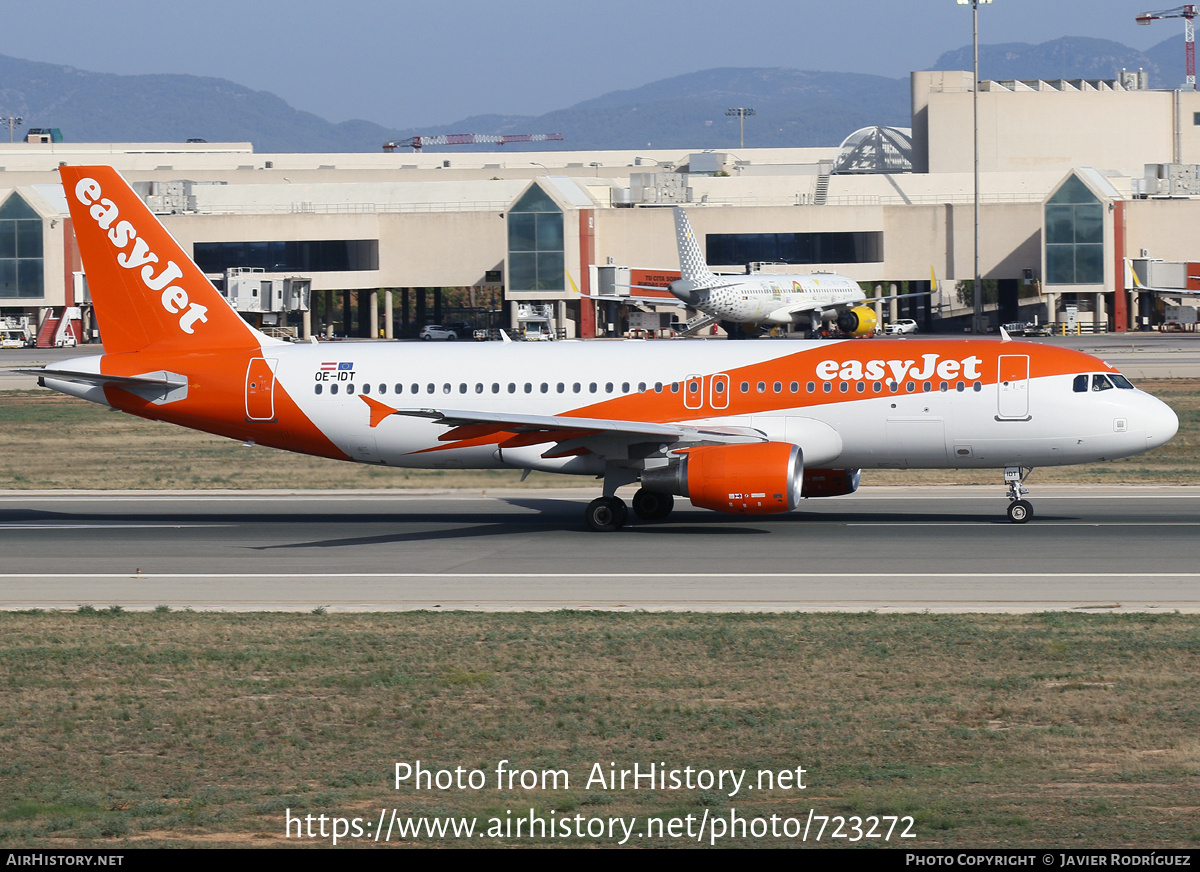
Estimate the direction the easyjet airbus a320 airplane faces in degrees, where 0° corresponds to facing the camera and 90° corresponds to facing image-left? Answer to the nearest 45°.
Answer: approximately 270°
